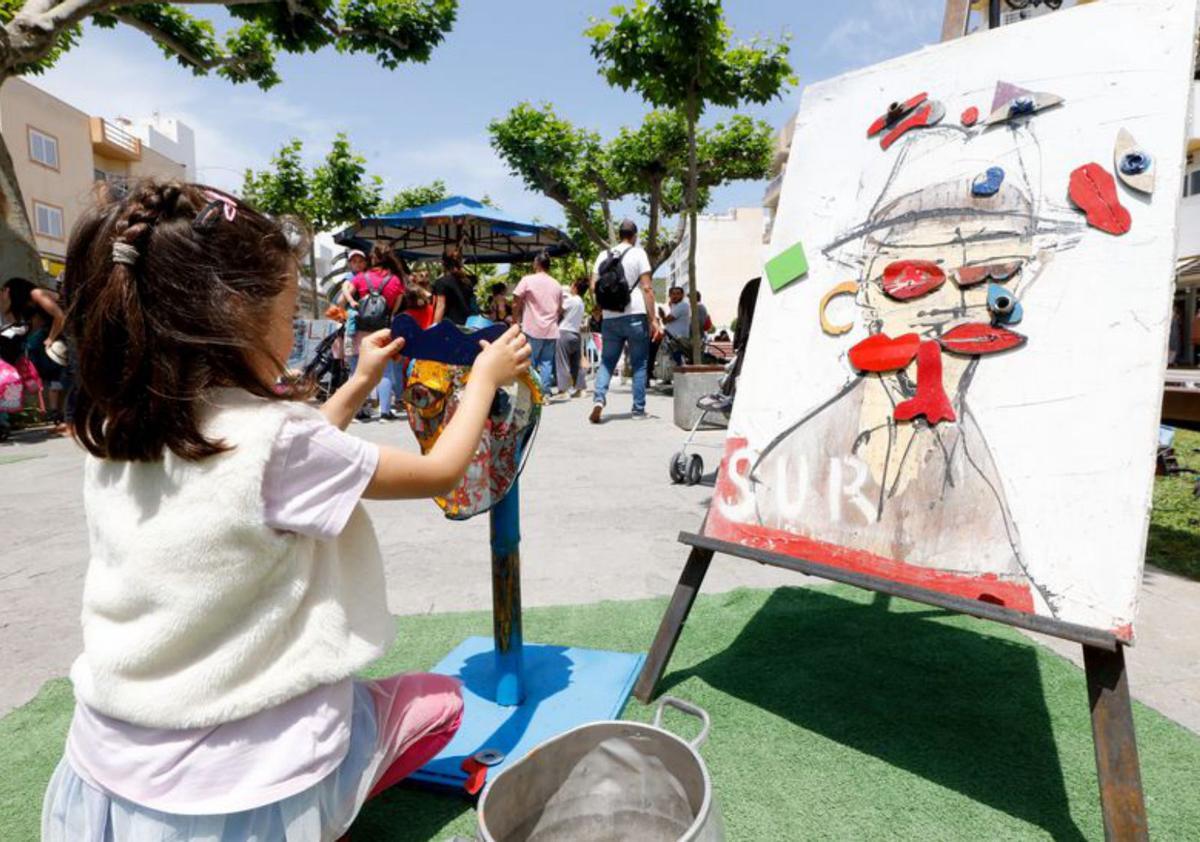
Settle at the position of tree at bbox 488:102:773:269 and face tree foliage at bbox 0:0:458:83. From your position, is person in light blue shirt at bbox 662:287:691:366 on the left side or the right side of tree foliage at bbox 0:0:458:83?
left

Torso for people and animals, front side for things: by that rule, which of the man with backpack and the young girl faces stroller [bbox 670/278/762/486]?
the young girl

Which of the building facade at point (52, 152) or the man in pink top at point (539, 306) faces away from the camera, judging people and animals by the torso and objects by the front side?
the man in pink top

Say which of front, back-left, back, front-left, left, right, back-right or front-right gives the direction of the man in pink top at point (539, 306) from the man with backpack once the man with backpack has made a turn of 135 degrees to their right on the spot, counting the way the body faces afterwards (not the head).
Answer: back-right

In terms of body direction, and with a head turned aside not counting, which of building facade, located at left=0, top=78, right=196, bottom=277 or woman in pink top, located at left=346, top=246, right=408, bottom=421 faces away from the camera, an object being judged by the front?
the woman in pink top

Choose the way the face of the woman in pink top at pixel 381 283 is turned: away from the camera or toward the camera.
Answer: away from the camera

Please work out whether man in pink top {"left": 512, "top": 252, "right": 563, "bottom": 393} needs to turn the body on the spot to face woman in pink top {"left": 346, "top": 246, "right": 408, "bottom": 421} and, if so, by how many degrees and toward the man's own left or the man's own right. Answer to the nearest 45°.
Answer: approximately 90° to the man's own left

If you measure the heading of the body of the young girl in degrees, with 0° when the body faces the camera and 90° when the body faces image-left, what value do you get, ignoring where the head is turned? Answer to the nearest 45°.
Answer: approximately 225°

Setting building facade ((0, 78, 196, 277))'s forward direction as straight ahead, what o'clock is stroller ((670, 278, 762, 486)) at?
The stroller is roughly at 1 o'clock from the building facade.

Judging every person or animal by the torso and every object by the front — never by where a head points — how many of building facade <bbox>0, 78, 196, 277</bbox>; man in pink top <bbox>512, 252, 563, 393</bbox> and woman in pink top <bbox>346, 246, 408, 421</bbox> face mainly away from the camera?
2

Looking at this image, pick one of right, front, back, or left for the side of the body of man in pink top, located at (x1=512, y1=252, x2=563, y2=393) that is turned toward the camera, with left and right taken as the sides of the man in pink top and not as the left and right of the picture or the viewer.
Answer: back

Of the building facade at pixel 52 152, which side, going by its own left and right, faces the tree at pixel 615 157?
front

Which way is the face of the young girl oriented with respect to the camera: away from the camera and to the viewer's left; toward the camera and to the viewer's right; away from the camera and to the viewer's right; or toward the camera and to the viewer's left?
away from the camera and to the viewer's right

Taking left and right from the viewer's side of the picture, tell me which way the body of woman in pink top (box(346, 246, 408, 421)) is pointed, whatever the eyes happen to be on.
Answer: facing away from the viewer

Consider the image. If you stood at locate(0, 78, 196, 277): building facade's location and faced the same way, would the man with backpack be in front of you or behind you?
in front

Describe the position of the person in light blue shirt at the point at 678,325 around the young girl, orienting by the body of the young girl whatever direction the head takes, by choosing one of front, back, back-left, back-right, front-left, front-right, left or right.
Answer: front

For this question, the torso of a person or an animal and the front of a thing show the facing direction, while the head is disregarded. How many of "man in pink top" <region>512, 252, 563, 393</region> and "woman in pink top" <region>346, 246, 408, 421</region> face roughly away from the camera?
2

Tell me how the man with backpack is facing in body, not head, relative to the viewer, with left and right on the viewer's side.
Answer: facing away from the viewer and to the right of the viewer
